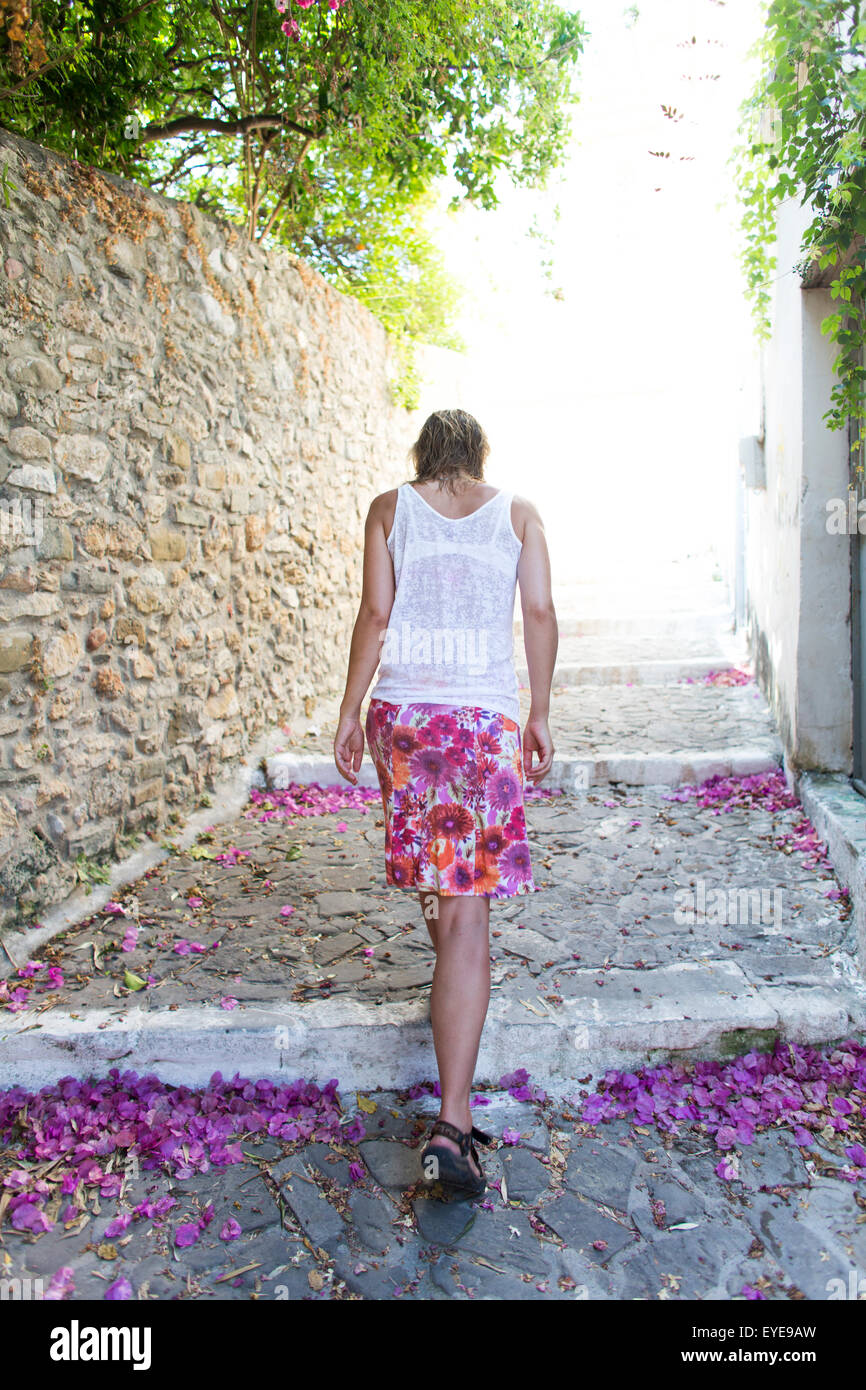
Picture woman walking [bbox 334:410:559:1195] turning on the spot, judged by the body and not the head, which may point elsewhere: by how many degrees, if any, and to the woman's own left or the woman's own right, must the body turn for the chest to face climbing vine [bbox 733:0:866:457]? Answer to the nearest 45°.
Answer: approximately 45° to the woman's own right

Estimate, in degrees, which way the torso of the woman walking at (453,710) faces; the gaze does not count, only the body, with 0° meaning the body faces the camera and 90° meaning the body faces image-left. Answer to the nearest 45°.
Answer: approximately 180°
